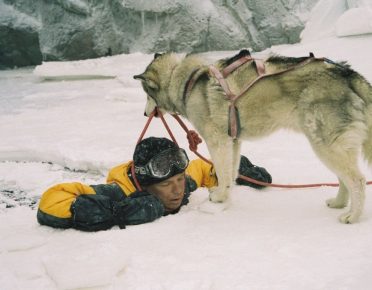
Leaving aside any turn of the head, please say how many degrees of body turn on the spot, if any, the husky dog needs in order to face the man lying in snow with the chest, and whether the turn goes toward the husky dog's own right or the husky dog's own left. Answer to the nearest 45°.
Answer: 0° — it already faces them

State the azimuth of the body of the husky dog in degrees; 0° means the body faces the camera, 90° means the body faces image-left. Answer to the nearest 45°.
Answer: approximately 90°
